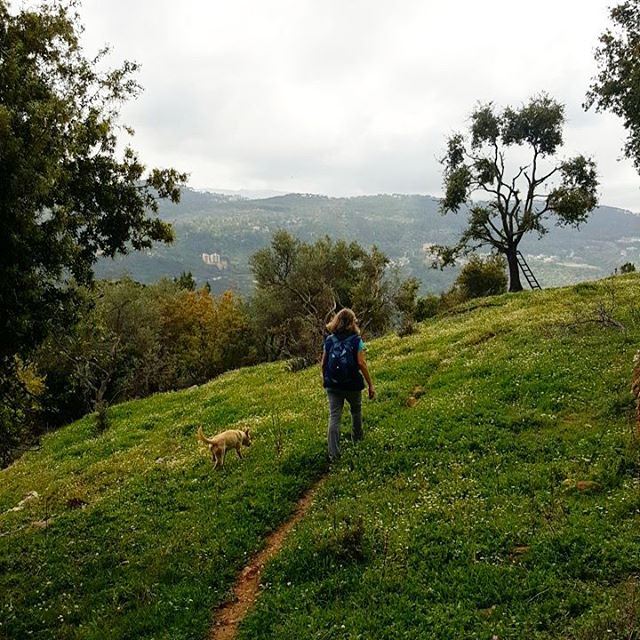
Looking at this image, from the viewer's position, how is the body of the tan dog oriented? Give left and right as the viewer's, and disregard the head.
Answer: facing away from the viewer and to the right of the viewer

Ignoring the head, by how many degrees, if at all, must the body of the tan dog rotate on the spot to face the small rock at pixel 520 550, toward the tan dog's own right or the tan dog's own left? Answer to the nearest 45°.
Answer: approximately 90° to the tan dog's own right

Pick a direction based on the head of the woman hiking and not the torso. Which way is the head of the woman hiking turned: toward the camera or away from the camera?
away from the camera

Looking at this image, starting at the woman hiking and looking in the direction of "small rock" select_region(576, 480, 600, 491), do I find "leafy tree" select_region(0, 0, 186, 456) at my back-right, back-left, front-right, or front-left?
back-right
